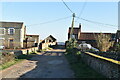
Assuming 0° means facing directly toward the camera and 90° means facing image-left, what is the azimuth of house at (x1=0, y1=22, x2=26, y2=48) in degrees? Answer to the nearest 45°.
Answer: approximately 0°
